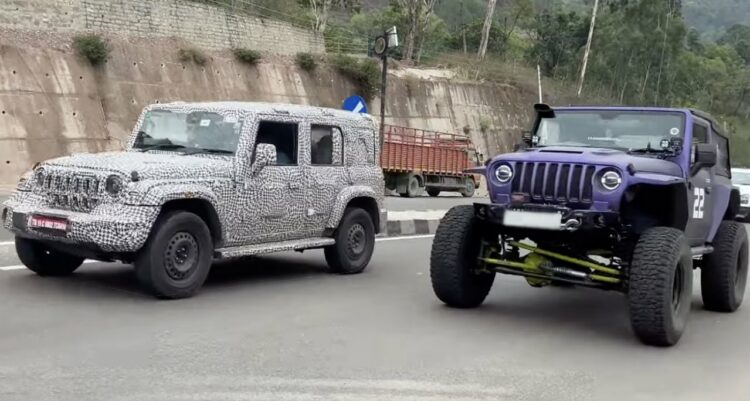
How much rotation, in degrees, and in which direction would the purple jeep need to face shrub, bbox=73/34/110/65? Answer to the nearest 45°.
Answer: approximately 90° to its right

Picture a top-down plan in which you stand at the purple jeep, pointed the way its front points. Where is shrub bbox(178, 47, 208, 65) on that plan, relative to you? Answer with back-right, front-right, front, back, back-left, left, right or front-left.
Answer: right

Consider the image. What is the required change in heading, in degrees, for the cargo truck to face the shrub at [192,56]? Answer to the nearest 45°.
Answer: approximately 135° to its left

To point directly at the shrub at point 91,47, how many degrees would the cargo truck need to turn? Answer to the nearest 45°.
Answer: approximately 135° to its left

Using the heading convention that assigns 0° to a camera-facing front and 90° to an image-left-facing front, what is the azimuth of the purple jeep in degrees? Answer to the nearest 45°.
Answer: approximately 45°

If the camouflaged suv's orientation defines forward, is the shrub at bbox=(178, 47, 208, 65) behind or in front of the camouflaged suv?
behind

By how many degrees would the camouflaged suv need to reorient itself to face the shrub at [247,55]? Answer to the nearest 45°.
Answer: approximately 135° to its right

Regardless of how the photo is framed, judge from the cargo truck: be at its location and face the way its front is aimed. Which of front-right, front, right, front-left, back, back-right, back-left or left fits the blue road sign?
back-right

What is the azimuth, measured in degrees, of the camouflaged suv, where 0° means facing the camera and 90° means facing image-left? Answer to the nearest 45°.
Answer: approximately 45°

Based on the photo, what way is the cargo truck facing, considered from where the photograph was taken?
facing away from the viewer and to the right of the viewer

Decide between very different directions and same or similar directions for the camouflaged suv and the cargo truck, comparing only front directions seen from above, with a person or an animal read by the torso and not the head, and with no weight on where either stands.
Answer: very different directions

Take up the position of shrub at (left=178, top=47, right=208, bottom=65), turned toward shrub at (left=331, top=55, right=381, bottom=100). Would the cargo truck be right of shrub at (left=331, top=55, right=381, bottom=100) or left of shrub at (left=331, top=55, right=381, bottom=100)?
right
